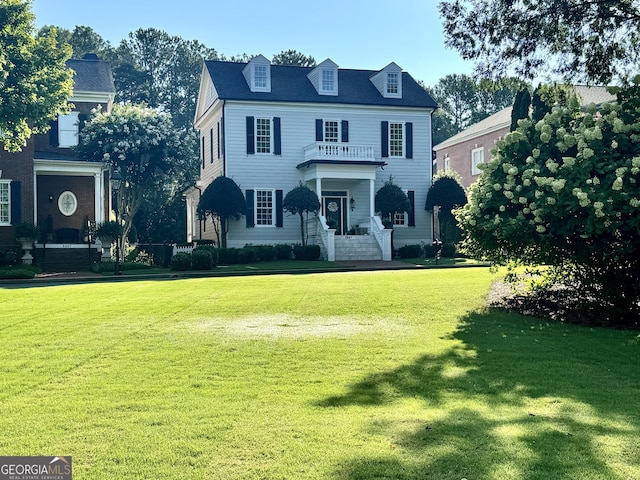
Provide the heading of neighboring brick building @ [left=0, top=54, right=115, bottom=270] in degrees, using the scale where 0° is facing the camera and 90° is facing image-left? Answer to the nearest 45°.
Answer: approximately 0°

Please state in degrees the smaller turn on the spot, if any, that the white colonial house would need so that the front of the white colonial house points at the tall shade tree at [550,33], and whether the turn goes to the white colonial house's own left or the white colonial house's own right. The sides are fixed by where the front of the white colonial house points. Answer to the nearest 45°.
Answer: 0° — it already faces it

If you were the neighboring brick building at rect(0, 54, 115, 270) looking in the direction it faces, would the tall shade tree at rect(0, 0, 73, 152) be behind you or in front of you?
in front

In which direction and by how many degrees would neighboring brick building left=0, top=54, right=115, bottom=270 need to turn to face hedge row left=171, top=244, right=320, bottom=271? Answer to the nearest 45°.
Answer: approximately 45° to its left

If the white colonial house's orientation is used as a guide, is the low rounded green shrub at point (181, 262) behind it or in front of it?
in front

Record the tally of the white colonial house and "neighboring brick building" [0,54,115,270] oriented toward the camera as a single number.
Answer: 2

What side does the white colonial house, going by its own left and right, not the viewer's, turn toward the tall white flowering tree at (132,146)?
right

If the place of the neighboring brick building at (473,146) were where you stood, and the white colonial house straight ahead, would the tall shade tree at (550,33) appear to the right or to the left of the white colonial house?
left

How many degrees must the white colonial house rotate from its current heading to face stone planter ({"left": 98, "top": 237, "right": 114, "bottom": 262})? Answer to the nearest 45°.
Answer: approximately 45° to its right

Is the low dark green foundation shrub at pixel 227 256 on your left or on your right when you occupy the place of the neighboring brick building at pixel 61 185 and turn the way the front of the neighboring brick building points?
on your left

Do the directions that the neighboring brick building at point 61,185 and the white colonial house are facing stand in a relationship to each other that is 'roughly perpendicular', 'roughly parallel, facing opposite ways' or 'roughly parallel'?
roughly parallel

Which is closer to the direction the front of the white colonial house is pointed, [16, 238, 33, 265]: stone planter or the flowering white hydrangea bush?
the flowering white hydrangea bush

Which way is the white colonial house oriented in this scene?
toward the camera

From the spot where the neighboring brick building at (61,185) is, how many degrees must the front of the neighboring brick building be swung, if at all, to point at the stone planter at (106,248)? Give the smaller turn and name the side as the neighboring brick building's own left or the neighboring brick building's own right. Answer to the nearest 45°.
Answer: approximately 45° to the neighboring brick building's own left
